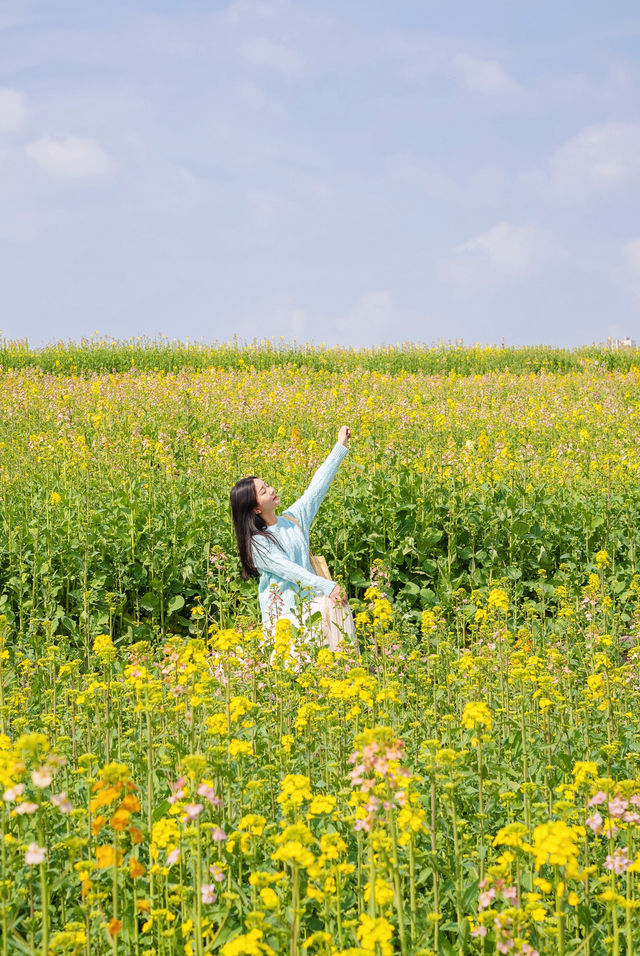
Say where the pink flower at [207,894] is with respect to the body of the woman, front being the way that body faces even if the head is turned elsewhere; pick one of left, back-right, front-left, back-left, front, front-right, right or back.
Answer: front-right

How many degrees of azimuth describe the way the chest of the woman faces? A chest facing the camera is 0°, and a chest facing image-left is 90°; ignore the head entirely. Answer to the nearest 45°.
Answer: approximately 315°

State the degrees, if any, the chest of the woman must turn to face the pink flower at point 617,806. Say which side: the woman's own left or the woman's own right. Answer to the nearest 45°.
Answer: approximately 45° to the woman's own right

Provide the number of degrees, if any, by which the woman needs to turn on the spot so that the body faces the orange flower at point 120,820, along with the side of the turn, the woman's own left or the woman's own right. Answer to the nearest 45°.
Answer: approximately 45° to the woman's own right
